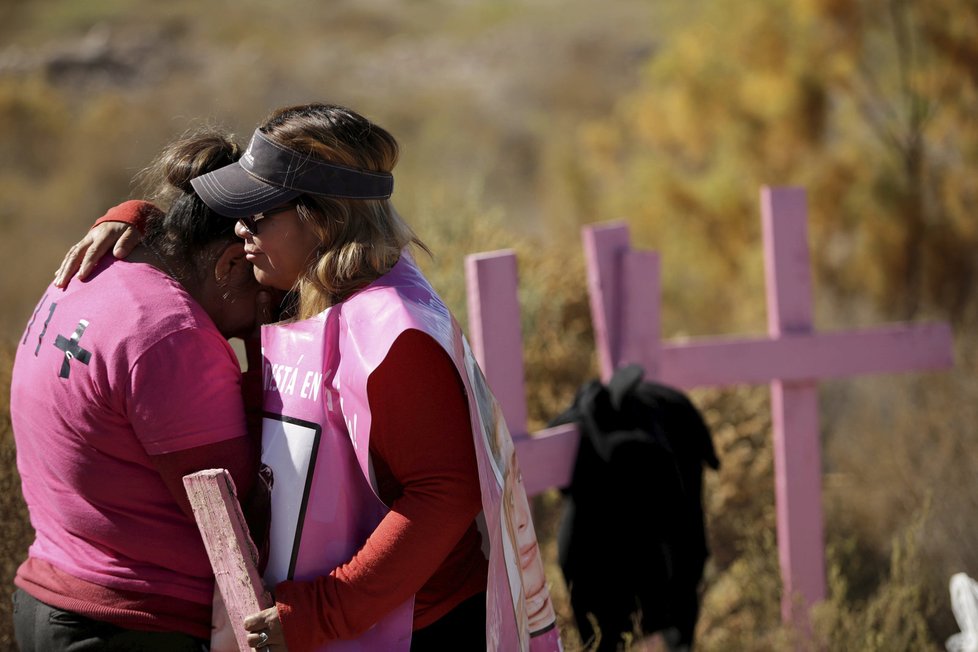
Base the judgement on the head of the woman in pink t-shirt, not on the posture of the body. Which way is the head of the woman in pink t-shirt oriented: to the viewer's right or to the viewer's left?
to the viewer's right

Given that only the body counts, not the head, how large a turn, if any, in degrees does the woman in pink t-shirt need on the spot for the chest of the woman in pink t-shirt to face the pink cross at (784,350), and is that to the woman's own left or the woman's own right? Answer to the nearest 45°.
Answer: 0° — they already face it

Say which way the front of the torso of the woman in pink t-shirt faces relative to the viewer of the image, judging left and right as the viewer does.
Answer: facing away from the viewer and to the right of the viewer
